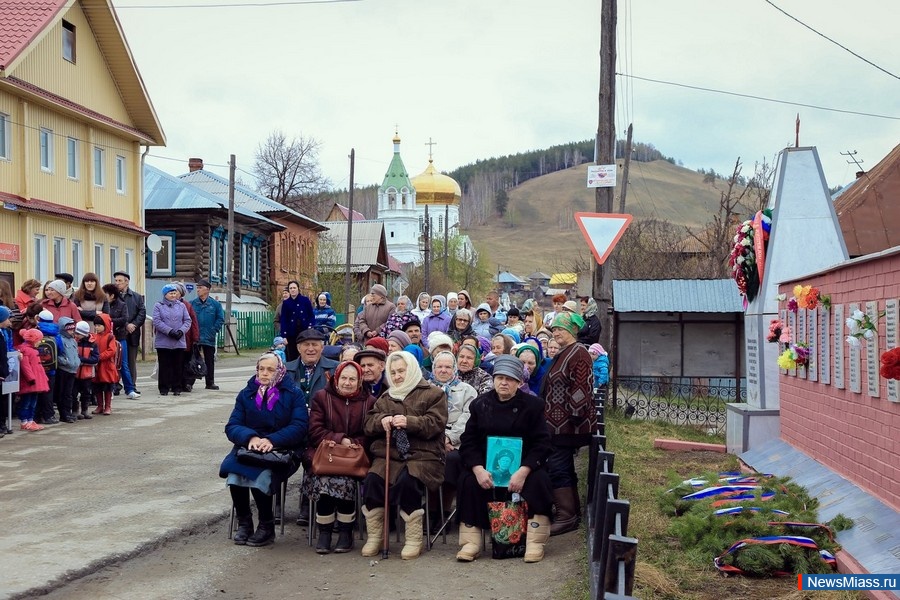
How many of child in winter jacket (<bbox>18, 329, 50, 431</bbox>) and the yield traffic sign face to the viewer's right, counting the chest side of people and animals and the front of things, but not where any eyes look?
1

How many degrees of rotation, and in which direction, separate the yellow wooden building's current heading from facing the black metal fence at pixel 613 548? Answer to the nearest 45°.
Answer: approximately 45° to its right

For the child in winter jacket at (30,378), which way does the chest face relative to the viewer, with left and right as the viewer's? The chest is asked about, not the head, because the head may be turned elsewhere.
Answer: facing to the right of the viewer

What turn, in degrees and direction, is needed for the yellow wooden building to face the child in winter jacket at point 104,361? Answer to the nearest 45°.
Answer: approximately 45° to its right

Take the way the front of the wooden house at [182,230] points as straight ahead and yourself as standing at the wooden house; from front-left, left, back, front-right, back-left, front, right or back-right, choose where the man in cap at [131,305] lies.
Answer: front-right

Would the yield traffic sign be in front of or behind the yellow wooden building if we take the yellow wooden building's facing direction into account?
in front

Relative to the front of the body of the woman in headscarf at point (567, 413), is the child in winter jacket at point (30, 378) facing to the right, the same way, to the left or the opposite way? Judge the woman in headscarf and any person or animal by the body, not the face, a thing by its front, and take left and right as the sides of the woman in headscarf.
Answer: the opposite way

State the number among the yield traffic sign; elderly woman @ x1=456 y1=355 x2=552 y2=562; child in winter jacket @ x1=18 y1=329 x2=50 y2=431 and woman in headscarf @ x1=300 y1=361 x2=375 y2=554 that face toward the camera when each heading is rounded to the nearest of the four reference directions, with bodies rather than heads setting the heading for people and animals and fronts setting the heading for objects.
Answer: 3

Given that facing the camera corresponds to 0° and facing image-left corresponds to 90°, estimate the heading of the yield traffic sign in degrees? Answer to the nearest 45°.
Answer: approximately 0°

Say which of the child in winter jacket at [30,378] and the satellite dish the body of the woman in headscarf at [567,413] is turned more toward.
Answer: the child in winter jacket

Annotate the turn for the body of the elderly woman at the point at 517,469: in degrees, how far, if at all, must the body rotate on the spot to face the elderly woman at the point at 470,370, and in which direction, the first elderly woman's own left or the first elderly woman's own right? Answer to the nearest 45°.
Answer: approximately 180°
